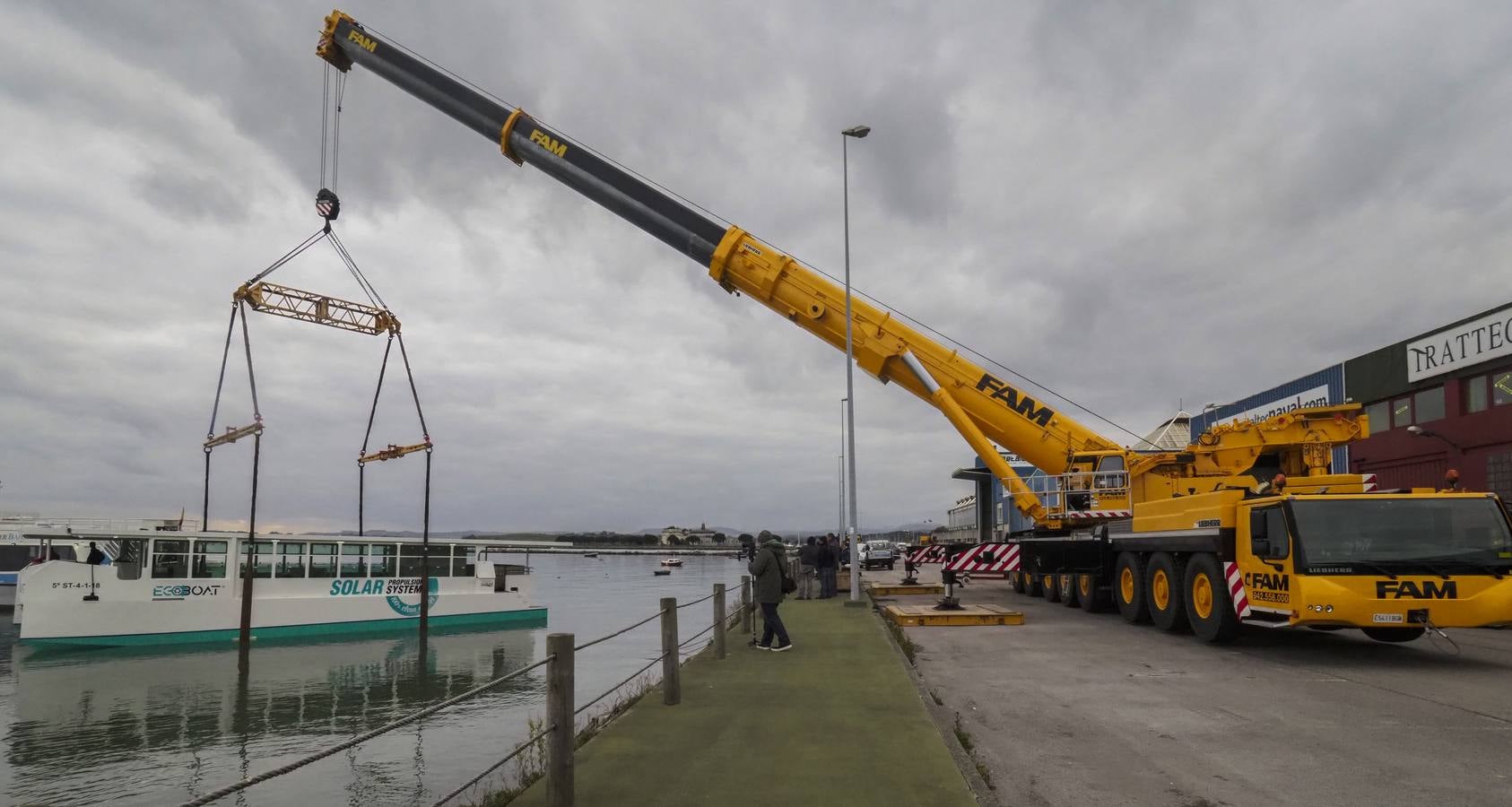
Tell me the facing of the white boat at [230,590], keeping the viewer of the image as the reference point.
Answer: facing to the left of the viewer

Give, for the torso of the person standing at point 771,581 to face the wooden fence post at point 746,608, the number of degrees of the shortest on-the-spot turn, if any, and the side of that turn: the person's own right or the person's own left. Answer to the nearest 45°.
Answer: approximately 45° to the person's own right

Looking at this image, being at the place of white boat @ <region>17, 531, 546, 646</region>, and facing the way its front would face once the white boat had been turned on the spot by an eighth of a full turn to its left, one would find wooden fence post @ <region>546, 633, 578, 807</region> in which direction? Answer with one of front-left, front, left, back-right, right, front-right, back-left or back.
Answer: front-left

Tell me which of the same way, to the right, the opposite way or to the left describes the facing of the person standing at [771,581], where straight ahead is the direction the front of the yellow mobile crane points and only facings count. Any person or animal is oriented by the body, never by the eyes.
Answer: the opposite way

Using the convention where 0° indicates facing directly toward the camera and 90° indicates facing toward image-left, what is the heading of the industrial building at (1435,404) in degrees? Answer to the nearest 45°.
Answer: approximately 45°

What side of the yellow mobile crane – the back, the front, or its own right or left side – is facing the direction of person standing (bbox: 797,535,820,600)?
back

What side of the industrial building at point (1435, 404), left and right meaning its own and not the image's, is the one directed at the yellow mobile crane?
front

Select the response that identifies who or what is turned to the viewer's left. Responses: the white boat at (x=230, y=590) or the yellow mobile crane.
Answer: the white boat

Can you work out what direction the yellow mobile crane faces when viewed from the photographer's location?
facing the viewer and to the right of the viewer

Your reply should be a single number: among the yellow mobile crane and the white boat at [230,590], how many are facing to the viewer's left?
1

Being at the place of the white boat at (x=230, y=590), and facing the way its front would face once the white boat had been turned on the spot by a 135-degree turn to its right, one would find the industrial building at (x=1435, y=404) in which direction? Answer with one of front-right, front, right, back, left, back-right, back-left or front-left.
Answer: right

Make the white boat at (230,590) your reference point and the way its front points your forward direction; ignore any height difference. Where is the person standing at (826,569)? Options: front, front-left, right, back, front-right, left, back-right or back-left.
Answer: back-left
